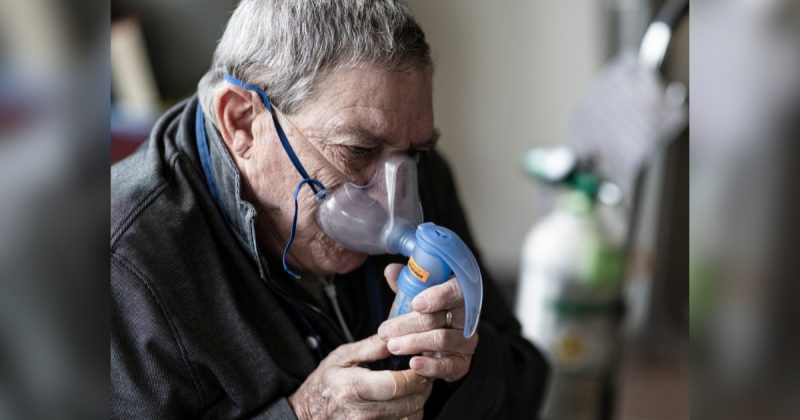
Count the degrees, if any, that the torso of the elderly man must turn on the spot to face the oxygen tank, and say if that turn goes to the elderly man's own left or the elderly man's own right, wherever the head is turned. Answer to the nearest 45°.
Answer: approximately 90° to the elderly man's own left

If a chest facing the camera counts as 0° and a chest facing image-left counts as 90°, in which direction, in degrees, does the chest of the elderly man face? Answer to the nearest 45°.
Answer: approximately 315°
